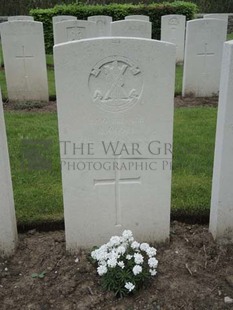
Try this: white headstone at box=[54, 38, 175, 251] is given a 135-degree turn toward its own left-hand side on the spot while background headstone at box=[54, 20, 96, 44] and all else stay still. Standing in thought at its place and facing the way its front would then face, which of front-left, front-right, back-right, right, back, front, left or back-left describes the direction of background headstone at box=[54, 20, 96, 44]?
front-left

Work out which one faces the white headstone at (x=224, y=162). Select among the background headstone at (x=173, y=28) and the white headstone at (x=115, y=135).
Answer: the background headstone

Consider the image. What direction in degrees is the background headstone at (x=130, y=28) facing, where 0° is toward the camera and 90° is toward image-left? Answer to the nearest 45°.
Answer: approximately 0°

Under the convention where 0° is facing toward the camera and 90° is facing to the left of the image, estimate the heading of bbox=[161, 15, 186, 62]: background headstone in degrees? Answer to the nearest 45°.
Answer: approximately 0°

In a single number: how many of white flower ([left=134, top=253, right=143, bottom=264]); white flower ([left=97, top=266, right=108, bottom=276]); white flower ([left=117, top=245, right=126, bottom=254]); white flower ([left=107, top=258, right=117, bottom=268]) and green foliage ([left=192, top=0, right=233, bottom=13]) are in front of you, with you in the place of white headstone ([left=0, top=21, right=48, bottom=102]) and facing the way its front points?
4

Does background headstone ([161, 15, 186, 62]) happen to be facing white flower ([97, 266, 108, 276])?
yes

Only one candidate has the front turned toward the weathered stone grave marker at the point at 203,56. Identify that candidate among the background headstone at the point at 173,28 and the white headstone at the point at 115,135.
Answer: the background headstone

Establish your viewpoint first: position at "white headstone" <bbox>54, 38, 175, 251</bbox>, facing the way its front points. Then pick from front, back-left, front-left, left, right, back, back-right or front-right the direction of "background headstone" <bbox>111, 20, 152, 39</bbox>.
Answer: back

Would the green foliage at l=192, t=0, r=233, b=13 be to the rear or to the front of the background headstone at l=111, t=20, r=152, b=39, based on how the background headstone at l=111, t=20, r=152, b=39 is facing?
to the rear

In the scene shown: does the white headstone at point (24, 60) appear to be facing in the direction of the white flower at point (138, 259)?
yes

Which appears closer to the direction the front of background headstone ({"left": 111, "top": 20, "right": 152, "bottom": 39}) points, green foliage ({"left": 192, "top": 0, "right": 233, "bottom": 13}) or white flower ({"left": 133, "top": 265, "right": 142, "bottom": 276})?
the white flower

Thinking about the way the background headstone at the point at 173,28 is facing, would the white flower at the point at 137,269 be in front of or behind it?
in front

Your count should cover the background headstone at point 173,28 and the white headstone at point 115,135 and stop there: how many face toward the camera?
2

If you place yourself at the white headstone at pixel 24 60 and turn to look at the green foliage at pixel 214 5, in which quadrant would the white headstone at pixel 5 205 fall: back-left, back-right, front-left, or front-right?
back-right
